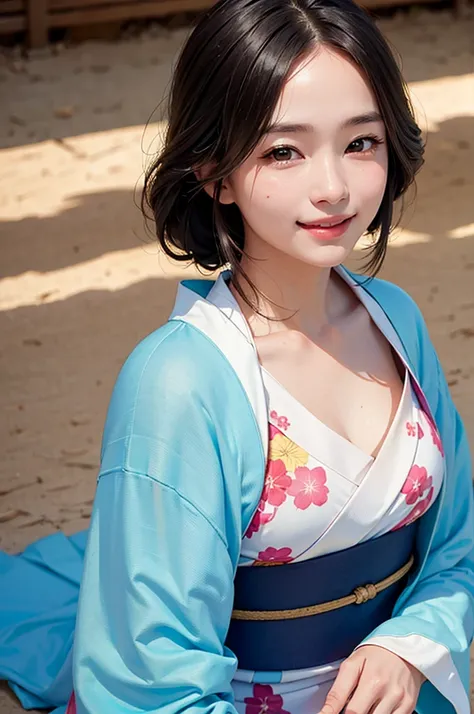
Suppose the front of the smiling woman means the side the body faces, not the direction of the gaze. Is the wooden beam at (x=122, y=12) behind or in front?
behind

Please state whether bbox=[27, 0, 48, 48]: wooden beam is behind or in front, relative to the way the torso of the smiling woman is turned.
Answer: behind

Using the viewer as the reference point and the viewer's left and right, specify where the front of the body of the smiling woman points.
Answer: facing the viewer and to the right of the viewer
